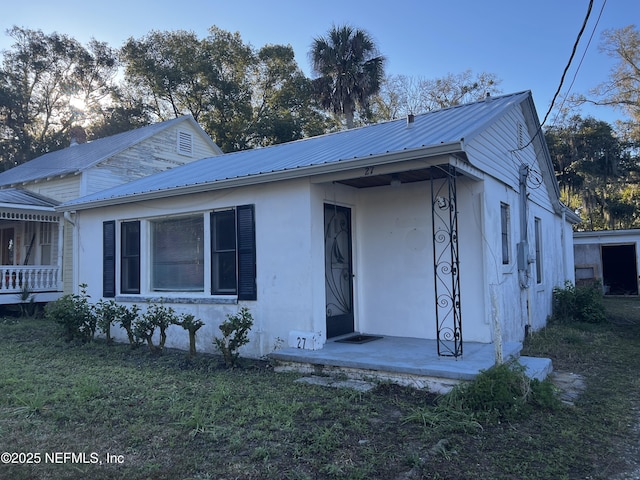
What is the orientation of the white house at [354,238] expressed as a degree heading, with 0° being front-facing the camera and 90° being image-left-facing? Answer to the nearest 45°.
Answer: approximately 45°

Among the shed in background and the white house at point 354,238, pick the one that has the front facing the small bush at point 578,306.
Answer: the shed in background

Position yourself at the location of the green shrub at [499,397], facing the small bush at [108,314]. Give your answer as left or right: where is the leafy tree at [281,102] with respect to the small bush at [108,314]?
right

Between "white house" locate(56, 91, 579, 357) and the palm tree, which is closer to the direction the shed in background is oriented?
the white house

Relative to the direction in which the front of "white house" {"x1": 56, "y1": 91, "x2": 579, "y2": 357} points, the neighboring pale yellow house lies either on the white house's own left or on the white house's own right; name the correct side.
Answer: on the white house's own right

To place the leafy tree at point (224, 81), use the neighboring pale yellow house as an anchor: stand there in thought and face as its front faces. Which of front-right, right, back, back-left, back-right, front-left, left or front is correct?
back

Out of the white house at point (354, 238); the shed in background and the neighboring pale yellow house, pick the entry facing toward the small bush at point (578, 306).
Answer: the shed in background

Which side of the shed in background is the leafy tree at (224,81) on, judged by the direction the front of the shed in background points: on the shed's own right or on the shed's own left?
on the shed's own right

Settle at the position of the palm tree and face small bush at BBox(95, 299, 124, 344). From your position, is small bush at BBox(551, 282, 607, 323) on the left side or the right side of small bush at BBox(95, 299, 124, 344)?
left

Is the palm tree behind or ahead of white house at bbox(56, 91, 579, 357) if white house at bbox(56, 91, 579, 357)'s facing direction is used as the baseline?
behind

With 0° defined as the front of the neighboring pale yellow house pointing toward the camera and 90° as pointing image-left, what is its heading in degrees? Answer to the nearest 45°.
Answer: approximately 45°

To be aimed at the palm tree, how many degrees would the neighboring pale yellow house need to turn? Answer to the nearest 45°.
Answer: approximately 135° to its left

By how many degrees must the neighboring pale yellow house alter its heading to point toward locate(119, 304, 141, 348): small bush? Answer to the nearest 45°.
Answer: approximately 45° to its left

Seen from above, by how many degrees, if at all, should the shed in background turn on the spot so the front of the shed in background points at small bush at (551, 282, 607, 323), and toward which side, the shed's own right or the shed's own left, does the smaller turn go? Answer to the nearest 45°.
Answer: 0° — it already faces it

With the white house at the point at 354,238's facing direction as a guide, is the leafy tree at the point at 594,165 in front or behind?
behind

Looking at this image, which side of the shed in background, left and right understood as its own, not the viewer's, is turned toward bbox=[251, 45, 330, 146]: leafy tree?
right
